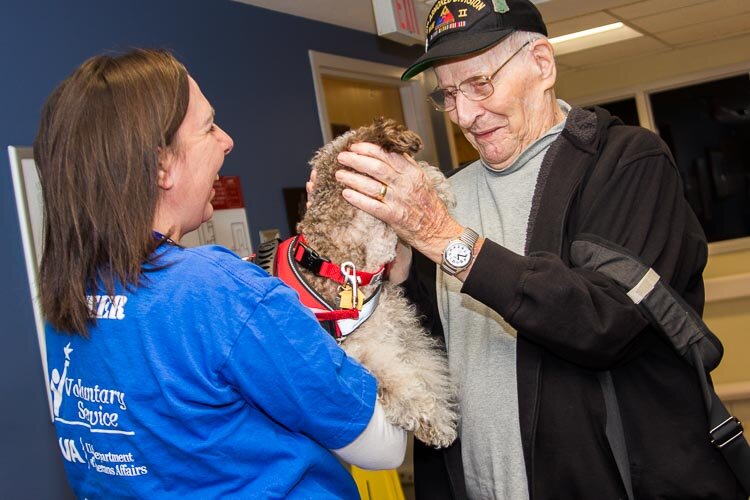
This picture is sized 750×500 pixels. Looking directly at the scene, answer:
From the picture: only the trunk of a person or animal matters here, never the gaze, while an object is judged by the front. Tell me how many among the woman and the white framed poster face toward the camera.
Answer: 1

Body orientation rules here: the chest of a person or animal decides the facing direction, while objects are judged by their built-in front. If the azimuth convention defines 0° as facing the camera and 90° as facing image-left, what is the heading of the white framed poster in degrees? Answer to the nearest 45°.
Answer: approximately 0°

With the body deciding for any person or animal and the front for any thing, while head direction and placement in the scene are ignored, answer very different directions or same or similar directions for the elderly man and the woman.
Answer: very different directions

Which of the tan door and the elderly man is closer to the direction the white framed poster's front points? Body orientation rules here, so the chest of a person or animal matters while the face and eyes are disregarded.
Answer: the elderly man

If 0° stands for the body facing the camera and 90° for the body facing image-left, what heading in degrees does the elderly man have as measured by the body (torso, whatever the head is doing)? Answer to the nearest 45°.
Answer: approximately 45°

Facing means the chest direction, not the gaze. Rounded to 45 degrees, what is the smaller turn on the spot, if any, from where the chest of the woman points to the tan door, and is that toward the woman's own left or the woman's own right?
approximately 45° to the woman's own left

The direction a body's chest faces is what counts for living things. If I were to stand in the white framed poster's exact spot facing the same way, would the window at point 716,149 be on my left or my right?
on my left

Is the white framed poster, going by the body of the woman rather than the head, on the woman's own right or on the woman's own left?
on the woman's own left

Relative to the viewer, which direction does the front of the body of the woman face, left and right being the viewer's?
facing away from the viewer and to the right of the viewer
